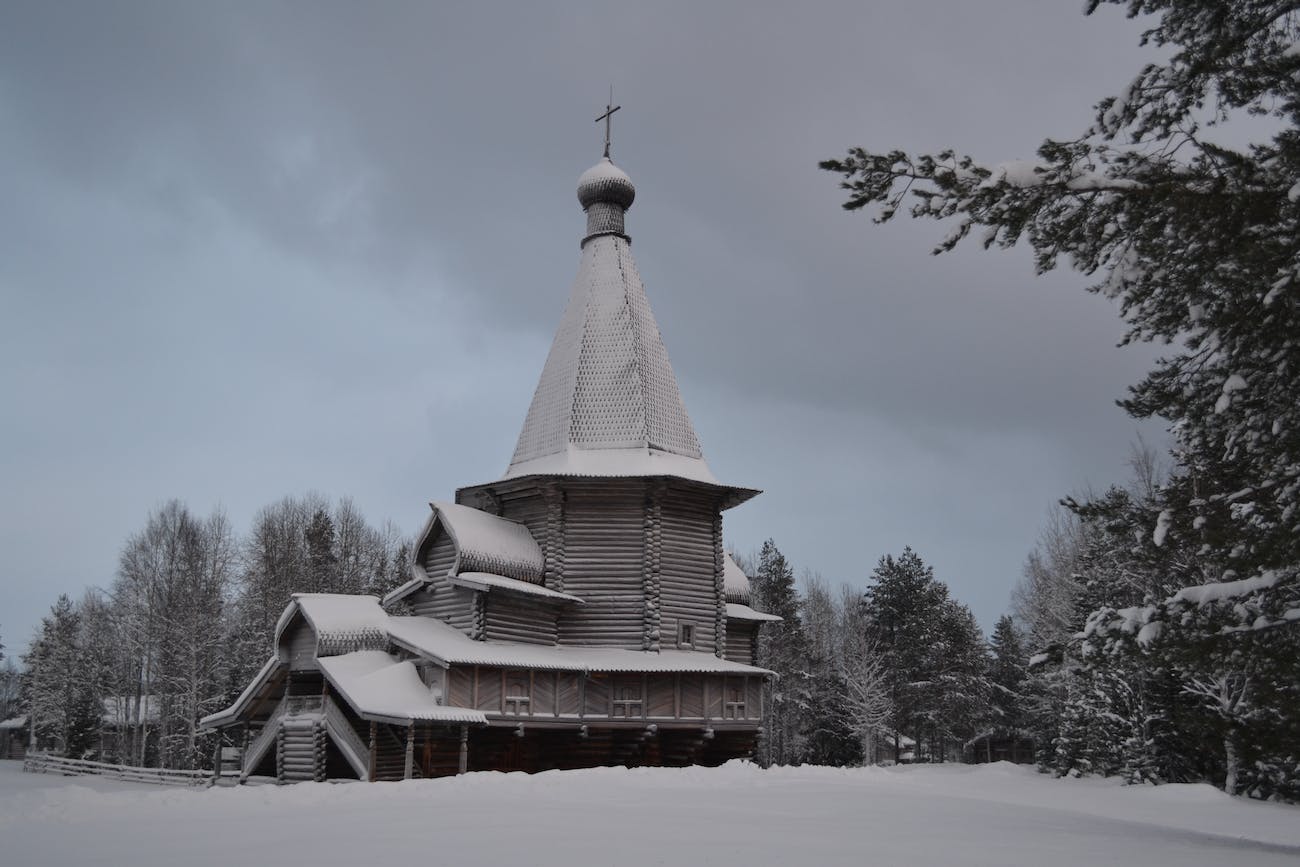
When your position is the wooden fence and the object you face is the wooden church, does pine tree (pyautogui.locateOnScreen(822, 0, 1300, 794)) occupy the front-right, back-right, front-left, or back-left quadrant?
front-right

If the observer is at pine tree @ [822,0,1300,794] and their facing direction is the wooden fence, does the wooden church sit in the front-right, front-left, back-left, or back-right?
front-right

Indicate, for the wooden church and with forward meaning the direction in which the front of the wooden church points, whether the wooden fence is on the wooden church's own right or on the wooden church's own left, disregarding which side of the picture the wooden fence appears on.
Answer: on the wooden church's own right

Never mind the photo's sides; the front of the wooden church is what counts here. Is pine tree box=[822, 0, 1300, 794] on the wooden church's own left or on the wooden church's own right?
on the wooden church's own left
